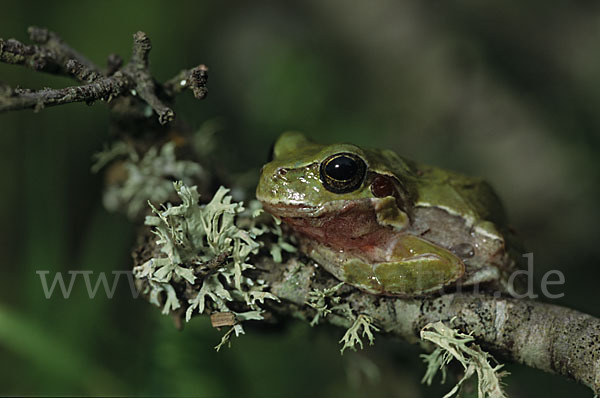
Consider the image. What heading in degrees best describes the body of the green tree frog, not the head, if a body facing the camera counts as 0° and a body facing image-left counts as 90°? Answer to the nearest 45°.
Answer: approximately 45°

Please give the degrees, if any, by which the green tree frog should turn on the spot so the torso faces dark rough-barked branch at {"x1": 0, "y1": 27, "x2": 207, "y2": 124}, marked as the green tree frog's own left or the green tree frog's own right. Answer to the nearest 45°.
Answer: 0° — it already faces it
